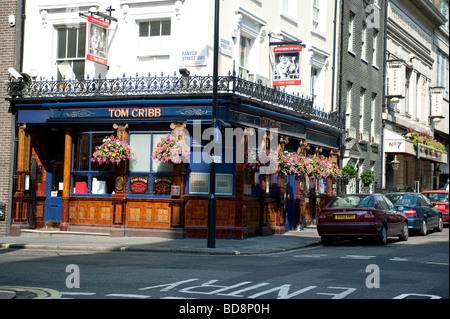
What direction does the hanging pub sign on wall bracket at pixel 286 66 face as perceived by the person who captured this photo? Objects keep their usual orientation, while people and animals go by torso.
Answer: facing the viewer

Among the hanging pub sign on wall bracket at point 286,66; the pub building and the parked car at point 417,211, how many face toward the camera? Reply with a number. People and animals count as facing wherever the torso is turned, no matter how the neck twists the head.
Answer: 2

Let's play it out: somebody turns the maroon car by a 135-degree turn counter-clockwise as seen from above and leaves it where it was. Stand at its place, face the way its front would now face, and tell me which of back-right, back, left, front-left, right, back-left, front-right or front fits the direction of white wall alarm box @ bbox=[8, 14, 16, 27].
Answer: front

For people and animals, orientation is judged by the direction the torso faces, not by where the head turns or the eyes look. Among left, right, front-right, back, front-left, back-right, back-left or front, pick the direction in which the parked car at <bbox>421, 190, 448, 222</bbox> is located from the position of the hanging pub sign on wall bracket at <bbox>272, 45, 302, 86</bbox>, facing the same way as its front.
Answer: back-left

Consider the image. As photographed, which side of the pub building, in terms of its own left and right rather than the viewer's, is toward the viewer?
front

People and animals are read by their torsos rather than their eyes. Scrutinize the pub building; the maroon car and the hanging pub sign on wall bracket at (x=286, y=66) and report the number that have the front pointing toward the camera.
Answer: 2

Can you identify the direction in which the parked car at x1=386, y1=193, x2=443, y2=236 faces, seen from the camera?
facing away from the viewer and to the right of the viewer

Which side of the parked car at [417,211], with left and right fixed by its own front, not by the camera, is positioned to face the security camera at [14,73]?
back

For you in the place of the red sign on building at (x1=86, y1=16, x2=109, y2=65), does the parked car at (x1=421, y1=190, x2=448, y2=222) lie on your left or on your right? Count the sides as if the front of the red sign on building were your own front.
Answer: on your left

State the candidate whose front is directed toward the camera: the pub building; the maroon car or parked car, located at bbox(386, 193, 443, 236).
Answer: the pub building

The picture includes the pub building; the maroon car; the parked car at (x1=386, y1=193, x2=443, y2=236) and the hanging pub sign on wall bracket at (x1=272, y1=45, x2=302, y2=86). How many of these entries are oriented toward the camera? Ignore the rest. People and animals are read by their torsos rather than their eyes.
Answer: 2

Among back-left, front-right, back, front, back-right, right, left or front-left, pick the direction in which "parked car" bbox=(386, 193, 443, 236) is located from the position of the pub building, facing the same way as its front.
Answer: left

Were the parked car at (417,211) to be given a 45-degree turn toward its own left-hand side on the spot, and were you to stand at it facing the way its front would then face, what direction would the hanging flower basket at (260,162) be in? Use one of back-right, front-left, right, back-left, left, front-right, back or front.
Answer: back-left

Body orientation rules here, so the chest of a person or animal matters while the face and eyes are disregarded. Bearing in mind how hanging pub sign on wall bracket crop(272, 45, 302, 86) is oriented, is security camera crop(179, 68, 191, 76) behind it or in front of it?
in front
